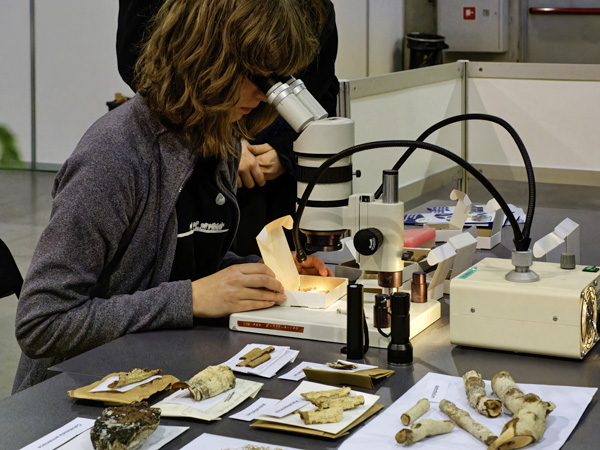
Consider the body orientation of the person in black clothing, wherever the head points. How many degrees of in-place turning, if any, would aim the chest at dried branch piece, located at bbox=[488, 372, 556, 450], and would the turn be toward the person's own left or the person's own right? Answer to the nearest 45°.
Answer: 0° — they already face it

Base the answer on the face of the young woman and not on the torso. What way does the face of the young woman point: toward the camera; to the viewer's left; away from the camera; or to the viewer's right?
to the viewer's right

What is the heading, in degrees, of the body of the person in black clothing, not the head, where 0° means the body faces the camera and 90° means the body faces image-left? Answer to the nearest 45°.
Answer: approximately 0°

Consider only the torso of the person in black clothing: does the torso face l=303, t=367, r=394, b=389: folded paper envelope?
yes

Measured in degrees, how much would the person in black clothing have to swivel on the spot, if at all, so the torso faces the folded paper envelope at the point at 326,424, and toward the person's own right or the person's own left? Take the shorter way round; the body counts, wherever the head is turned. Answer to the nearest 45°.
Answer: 0° — they already face it

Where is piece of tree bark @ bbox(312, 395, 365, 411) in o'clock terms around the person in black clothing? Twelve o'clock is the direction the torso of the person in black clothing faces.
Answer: The piece of tree bark is roughly at 12 o'clock from the person in black clothing.

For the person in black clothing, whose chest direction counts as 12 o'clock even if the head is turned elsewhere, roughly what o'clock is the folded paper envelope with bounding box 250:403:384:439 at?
The folded paper envelope is roughly at 12 o'clock from the person in black clothing.

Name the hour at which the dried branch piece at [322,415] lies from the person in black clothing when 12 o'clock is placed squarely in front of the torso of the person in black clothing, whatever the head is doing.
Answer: The dried branch piece is roughly at 12 o'clock from the person in black clothing.

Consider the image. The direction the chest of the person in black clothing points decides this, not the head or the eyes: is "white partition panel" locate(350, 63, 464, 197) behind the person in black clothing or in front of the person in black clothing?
behind

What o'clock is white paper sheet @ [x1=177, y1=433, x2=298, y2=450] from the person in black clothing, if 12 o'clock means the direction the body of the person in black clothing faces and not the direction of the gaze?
The white paper sheet is roughly at 12 o'clock from the person in black clothing.
